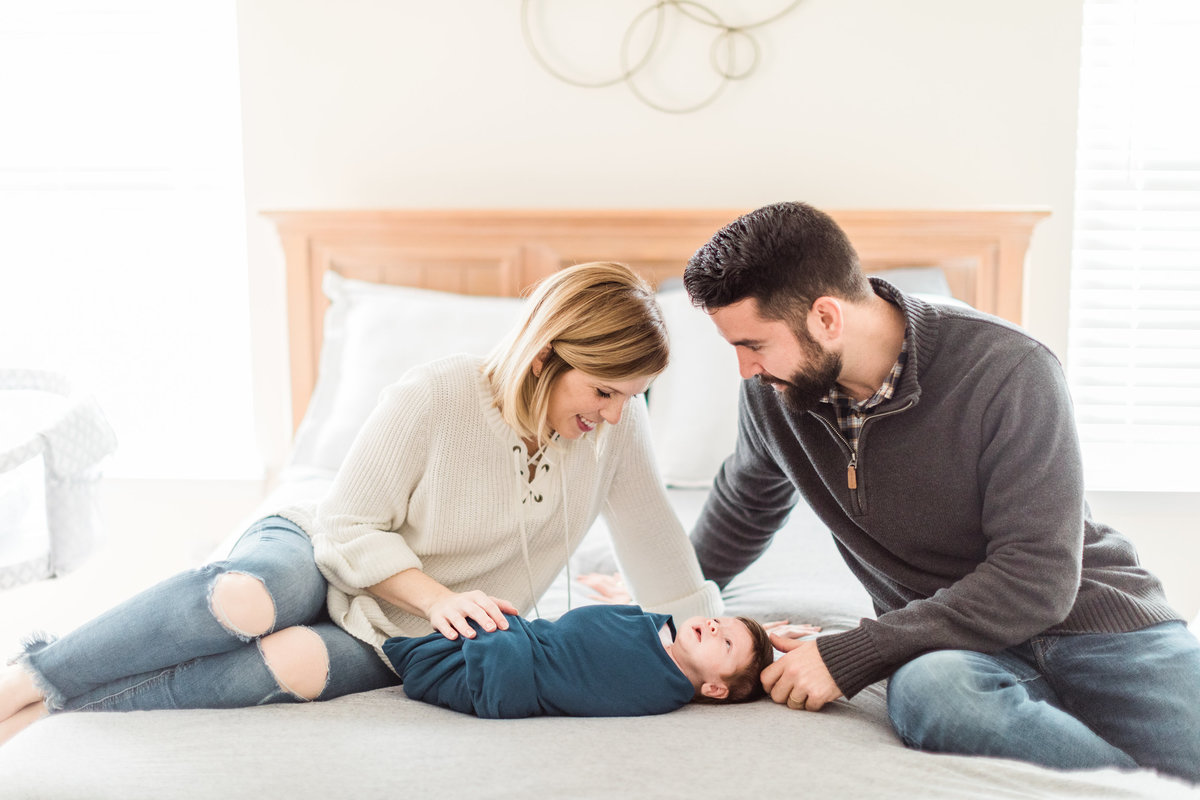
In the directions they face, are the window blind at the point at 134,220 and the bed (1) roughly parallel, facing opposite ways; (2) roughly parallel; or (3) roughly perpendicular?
roughly parallel

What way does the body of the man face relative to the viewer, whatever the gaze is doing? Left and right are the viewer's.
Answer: facing the viewer and to the left of the viewer

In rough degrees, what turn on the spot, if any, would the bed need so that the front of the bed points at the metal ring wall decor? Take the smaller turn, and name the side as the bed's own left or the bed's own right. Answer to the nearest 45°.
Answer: approximately 180°

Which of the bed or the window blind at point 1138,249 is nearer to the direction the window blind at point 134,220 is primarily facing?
the bed

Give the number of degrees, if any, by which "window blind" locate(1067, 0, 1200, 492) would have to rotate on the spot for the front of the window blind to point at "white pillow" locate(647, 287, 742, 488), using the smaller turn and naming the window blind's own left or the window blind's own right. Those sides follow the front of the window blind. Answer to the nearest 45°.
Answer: approximately 45° to the window blind's own right

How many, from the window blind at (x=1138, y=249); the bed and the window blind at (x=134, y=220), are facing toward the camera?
3

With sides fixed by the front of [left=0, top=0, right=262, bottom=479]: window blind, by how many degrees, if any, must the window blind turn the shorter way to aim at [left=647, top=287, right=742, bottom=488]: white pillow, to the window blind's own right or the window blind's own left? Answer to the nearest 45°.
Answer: approximately 45° to the window blind's own left

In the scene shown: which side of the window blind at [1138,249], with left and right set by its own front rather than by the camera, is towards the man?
front

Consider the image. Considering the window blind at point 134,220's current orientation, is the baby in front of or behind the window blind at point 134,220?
in front

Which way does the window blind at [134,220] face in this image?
toward the camera

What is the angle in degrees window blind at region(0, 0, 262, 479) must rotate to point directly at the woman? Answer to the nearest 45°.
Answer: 0° — it already faces them

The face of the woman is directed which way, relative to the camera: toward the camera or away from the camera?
toward the camera
